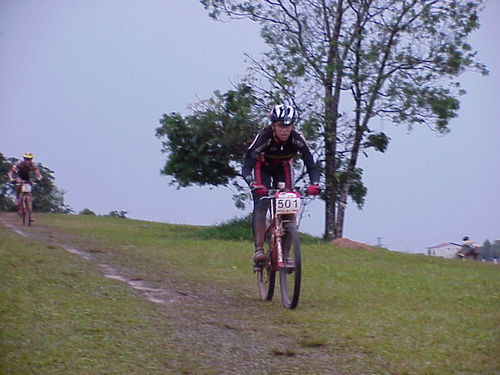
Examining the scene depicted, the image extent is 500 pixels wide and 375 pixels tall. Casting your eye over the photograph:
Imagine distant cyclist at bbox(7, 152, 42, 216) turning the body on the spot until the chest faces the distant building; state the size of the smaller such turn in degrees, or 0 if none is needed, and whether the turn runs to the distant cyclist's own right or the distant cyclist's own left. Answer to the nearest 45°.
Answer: approximately 90° to the distant cyclist's own left

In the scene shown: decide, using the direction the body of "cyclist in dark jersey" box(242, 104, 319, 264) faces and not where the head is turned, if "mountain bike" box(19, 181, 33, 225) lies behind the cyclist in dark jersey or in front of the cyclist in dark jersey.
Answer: behind

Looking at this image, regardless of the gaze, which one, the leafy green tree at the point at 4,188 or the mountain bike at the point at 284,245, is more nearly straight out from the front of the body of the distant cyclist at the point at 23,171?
the mountain bike

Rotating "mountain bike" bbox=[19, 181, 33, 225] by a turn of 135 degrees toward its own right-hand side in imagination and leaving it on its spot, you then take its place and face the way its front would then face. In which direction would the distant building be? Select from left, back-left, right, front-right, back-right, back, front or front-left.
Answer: back-right

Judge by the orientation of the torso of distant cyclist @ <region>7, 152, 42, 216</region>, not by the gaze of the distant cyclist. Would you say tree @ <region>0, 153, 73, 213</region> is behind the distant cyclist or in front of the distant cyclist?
behind

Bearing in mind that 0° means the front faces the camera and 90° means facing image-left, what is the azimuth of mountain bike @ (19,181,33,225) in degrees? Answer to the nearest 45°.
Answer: approximately 0°

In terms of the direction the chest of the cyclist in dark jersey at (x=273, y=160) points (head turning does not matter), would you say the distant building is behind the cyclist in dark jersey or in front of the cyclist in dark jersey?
behind
